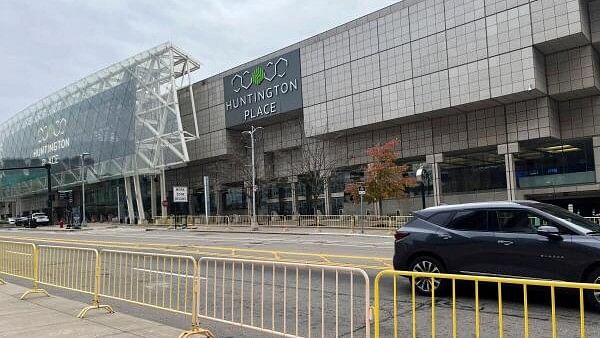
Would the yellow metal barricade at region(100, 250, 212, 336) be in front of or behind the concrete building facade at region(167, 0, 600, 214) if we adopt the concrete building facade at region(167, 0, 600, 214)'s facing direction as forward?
in front

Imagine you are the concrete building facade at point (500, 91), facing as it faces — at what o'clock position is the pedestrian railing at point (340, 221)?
The pedestrian railing is roughly at 1 o'clock from the concrete building facade.

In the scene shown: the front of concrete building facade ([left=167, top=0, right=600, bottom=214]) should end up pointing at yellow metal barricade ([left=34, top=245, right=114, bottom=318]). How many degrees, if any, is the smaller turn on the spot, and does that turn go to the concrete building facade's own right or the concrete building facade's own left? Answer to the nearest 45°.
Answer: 0° — it already faces it

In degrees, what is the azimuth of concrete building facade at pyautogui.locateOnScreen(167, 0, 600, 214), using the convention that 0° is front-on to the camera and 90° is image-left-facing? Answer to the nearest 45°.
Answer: approximately 45°

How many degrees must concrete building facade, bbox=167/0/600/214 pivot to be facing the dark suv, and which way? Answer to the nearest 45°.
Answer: approximately 45° to its left
